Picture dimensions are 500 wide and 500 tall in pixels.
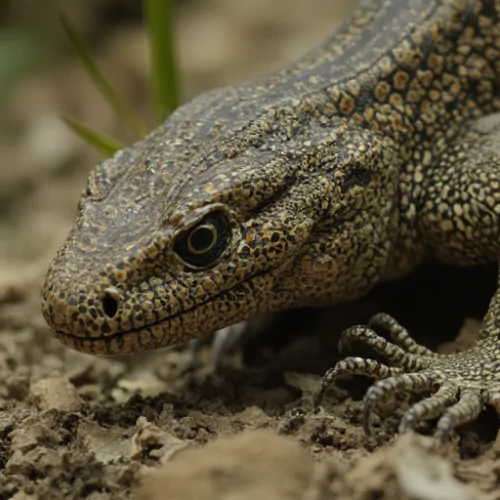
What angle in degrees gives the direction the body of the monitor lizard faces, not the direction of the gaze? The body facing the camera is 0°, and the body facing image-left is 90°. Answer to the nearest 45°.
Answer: approximately 45°
